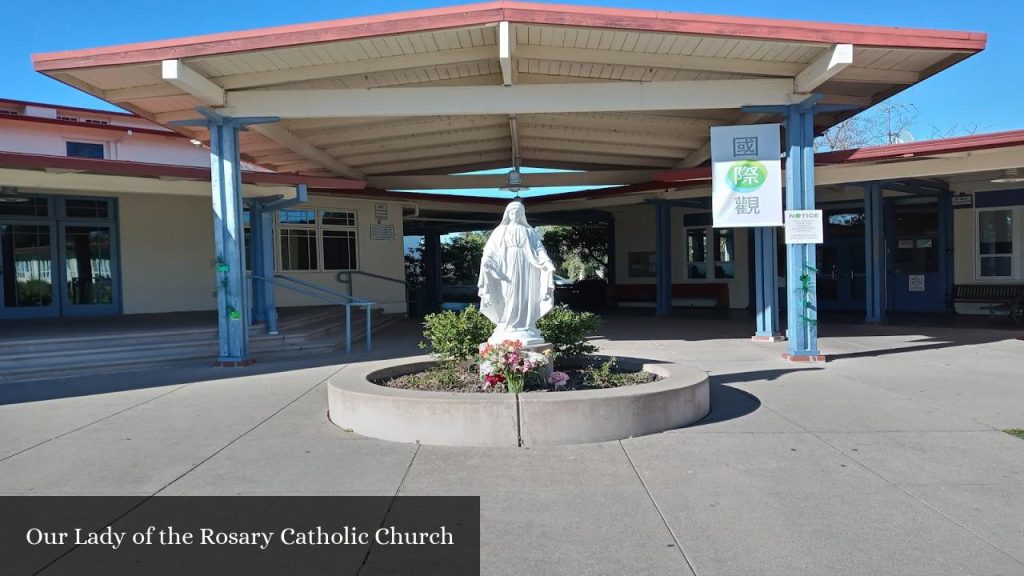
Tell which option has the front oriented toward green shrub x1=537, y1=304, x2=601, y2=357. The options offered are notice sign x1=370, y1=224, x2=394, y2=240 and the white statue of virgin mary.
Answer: the notice sign

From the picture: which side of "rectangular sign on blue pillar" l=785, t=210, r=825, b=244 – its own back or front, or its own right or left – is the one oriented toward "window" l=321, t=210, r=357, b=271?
right

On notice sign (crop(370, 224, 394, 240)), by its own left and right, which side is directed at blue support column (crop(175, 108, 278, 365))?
front

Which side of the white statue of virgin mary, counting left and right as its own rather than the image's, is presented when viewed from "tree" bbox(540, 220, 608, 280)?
back

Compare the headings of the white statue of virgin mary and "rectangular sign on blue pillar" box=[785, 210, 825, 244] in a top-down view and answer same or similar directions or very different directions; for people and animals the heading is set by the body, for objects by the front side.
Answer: same or similar directions

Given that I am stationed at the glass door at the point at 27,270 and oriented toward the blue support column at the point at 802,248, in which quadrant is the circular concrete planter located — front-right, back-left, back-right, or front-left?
front-right

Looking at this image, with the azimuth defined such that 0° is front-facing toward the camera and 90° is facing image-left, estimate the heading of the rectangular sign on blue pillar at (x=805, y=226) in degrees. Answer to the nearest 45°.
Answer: approximately 0°

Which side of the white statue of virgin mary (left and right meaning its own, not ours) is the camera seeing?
front

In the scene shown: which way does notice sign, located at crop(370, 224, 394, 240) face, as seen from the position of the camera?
facing the viewer

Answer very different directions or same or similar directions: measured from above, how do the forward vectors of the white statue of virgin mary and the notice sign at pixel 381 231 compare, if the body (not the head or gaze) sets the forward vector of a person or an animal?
same or similar directions

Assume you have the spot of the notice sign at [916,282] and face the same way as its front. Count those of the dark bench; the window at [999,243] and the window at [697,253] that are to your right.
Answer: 1

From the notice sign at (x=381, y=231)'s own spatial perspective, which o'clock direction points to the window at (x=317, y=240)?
The window is roughly at 2 o'clock from the notice sign.

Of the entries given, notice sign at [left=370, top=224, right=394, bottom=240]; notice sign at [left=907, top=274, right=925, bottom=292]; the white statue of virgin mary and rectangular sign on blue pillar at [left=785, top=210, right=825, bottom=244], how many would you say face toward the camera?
4

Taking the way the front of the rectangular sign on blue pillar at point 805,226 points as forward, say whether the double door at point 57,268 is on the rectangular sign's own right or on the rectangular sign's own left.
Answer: on the rectangular sign's own right

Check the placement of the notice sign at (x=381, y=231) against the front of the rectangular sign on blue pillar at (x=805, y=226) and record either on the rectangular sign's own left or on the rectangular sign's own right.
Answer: on the rectangular sign's own right

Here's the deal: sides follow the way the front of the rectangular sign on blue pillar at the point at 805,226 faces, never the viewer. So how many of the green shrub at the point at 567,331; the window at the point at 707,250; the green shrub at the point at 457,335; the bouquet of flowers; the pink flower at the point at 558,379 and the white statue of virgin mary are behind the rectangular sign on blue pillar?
1
